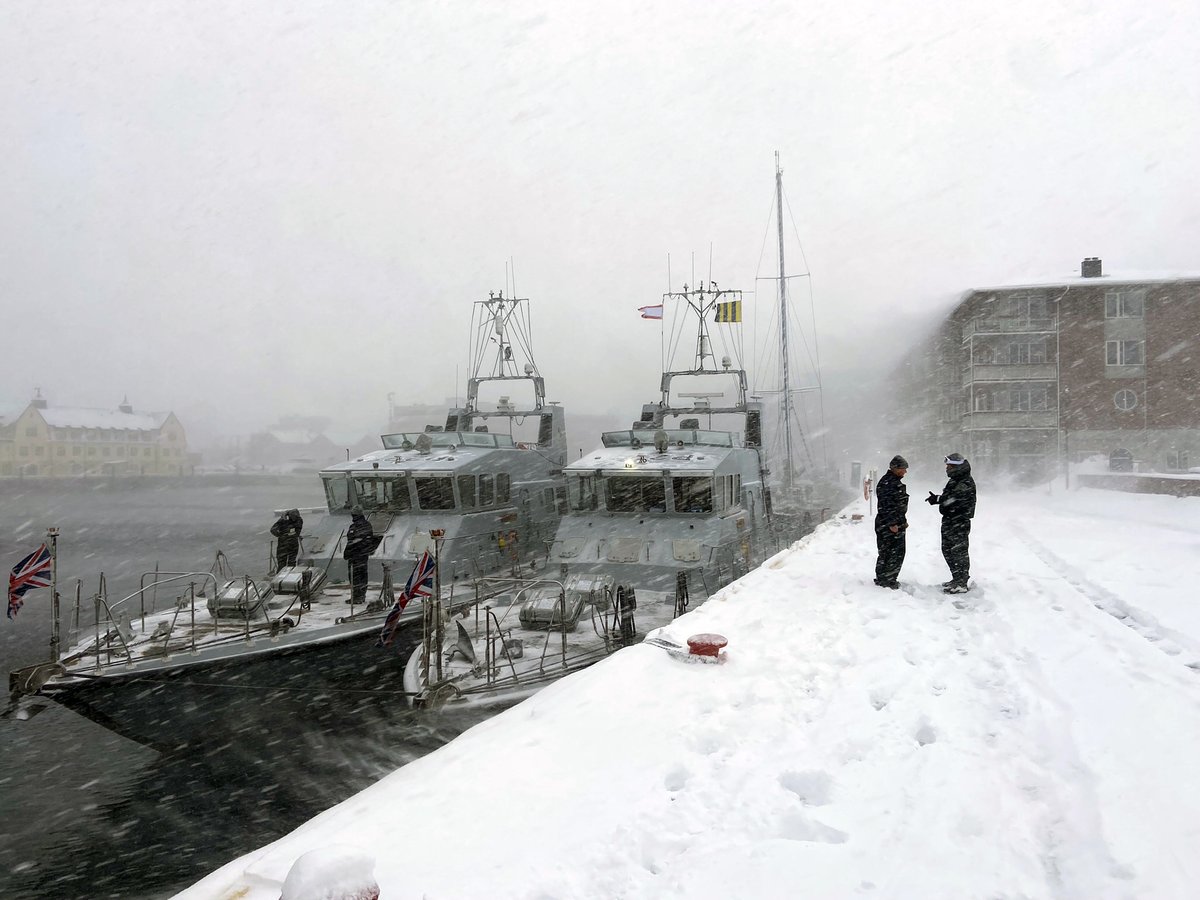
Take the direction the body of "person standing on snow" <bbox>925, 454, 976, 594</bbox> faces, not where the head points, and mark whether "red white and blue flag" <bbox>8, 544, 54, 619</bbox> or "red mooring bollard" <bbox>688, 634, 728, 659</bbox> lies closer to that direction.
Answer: the red white and blue flag

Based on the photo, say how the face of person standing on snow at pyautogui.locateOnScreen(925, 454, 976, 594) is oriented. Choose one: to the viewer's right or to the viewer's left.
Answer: to the viewer's left

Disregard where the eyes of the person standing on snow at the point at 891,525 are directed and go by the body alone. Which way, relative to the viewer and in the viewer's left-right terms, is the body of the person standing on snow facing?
facing to the right of the viewer

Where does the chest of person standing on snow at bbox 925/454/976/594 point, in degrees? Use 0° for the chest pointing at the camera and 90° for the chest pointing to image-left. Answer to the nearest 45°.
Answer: approximately 90°

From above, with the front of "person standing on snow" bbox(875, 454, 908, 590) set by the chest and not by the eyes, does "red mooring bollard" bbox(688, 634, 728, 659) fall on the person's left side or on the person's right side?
on the person's right side

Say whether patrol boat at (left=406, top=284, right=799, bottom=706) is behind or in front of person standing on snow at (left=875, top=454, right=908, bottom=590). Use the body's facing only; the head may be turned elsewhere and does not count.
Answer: behind

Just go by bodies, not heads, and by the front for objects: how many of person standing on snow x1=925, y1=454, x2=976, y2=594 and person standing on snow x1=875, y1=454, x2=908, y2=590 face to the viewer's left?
1

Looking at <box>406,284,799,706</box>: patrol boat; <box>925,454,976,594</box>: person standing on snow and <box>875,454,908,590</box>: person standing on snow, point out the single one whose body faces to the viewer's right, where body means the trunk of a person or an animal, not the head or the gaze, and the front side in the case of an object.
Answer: <box>875,454,908,590</box>: person standing on snow
